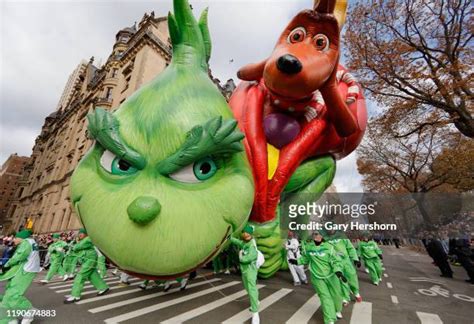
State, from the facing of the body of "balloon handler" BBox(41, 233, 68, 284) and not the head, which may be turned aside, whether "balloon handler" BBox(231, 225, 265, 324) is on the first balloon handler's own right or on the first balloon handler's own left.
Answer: on the first balloon handler's own left

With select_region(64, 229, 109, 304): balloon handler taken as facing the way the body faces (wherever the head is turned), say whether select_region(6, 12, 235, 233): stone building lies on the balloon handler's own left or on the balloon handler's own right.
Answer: on the balloon handler's own right

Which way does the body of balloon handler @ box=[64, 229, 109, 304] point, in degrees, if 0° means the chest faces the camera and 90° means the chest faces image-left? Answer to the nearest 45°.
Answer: approximately 45°

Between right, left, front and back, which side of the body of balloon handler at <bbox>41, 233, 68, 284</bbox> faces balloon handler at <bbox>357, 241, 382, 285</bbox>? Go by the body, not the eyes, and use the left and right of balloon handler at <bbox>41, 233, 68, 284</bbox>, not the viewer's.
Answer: left

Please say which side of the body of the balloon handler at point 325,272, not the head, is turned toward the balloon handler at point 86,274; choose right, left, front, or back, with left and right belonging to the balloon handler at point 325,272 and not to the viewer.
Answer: right

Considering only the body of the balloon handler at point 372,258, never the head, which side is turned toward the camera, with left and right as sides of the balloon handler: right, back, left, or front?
front

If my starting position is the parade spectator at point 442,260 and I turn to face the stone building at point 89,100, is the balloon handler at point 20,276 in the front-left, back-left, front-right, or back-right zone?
front-left

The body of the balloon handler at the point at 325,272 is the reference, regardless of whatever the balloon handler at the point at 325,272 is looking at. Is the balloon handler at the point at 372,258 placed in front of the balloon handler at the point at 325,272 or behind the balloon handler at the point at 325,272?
behind

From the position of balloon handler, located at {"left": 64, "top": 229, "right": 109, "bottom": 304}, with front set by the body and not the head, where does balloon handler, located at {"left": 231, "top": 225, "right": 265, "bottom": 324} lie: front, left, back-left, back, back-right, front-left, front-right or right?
left

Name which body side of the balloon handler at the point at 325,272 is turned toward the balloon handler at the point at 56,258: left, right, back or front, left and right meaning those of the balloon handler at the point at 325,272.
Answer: right

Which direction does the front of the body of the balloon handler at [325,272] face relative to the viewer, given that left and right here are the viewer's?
facing the viewer

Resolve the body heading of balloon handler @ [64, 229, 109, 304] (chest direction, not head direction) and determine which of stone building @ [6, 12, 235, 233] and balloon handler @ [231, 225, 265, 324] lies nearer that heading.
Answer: the balloon handler

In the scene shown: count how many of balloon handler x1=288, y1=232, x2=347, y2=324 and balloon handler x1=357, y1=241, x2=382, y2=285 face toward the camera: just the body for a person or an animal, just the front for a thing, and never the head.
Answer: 2
